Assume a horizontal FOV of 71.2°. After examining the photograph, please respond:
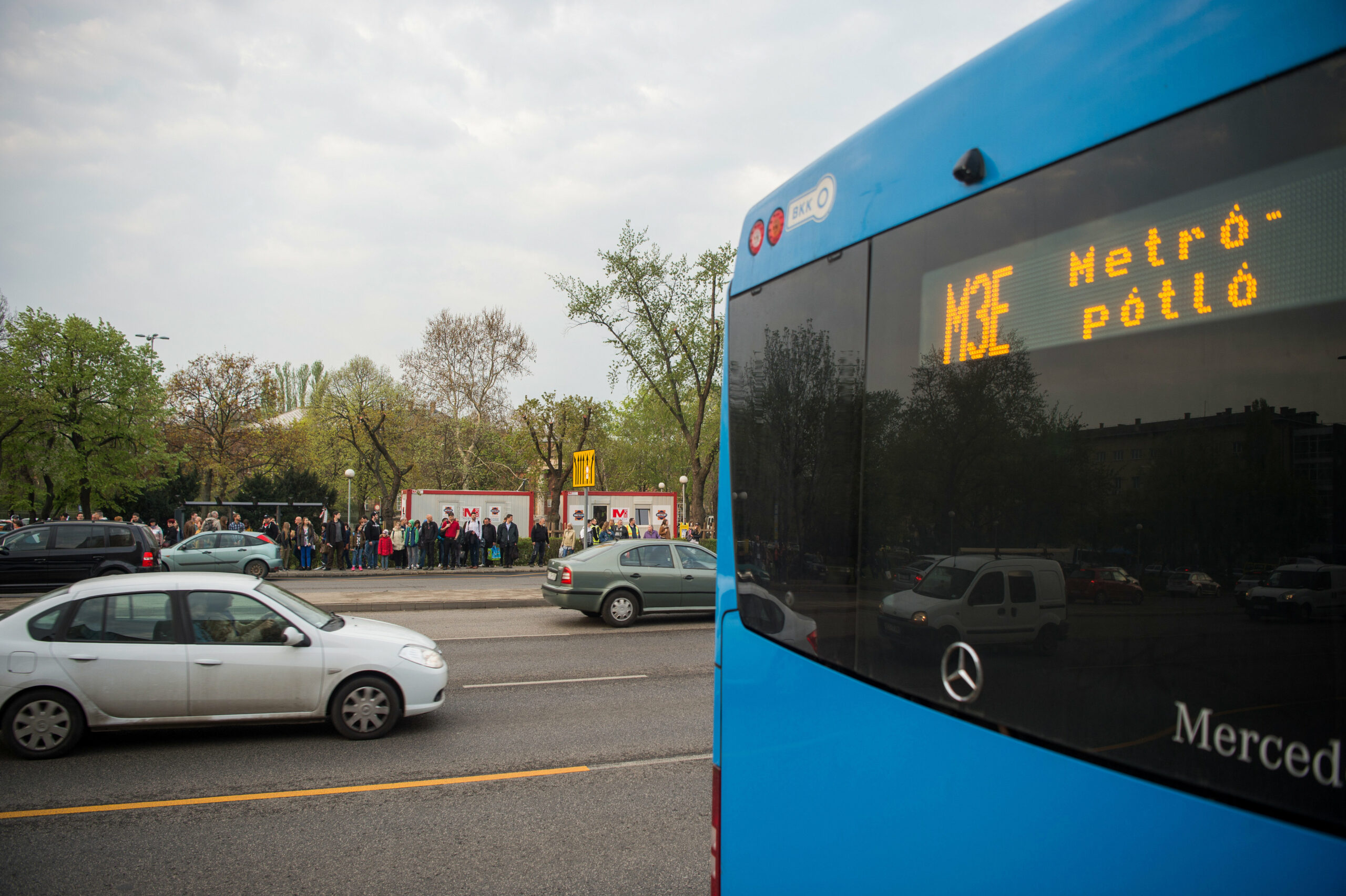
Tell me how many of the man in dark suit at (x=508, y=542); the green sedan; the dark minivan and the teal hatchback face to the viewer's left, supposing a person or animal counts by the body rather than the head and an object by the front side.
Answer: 2

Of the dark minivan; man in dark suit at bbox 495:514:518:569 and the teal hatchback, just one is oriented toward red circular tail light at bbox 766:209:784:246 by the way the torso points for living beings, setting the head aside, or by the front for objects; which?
the man in dark suit

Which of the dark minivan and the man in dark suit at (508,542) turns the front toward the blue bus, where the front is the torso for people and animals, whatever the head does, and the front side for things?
the man in dark suit

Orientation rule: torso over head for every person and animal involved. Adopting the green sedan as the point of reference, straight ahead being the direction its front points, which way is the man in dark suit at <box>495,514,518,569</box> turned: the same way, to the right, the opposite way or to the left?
to the right

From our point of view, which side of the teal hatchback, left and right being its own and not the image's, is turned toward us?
left

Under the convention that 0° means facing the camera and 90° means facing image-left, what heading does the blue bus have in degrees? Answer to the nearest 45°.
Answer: approximately 225°

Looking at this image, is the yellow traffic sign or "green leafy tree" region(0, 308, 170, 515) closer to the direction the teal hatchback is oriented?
the green leafy tree

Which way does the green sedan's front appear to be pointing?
to the viewer's right

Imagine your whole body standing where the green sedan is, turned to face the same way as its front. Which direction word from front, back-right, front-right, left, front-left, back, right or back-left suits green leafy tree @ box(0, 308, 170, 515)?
back-left

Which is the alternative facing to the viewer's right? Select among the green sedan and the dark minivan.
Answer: the green sedan

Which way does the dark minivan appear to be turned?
to the viewer's left
